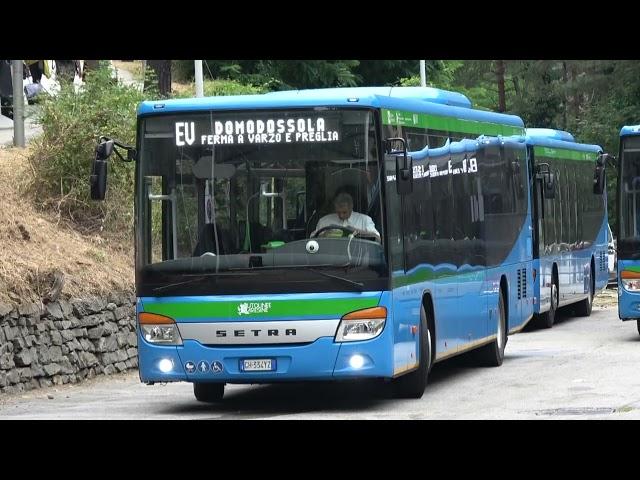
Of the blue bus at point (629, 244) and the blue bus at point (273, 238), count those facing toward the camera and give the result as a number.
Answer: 2

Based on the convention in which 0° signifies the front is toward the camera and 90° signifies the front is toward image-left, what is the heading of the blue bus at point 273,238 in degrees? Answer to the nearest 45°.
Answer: approximately 0°
